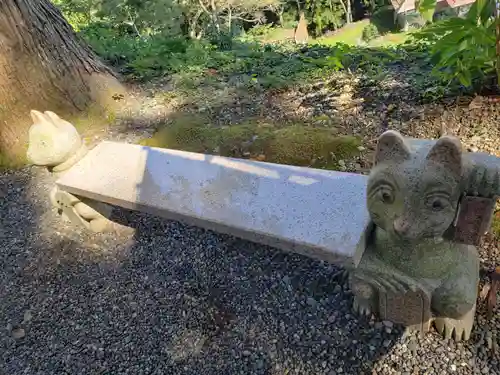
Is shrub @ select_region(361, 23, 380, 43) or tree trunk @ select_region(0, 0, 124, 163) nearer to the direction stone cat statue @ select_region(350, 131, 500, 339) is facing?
the tree trunk

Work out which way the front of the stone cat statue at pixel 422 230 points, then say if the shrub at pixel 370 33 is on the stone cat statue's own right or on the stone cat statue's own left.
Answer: on the stone cat statue's own right

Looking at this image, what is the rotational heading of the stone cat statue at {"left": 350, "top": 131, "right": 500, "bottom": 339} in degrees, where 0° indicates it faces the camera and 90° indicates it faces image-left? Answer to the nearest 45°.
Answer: approximately 45°

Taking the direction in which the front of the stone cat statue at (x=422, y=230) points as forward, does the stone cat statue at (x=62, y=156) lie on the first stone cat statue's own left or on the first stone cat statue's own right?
on the first stone cat statue's own right

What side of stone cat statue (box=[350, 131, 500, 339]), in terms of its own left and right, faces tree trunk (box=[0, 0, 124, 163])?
right
